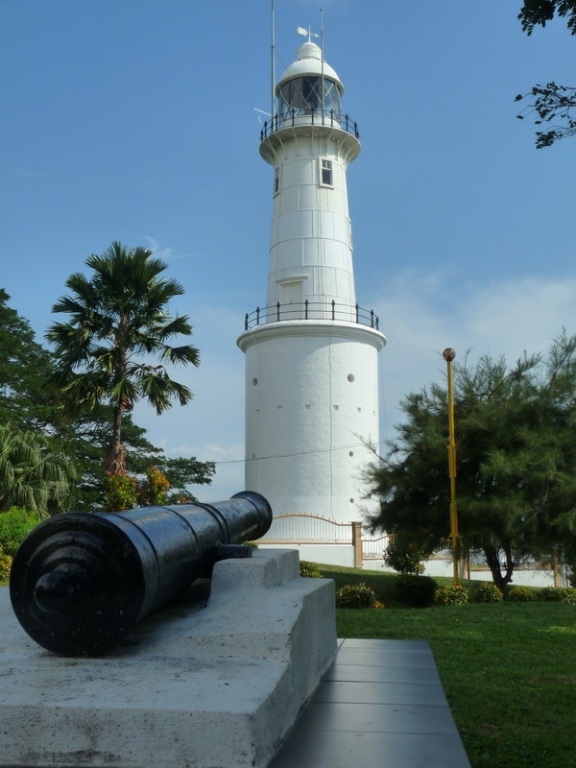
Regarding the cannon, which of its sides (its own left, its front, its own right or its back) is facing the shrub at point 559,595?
front

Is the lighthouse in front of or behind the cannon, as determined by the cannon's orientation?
in front

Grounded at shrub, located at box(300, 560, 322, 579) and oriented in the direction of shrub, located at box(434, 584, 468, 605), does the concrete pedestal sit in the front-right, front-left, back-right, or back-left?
front-right

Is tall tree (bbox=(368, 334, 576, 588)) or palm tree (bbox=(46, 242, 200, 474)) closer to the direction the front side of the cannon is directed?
the tall tree

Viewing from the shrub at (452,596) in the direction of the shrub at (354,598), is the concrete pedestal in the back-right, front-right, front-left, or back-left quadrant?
front-left

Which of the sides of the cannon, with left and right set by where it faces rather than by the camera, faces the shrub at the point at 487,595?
front

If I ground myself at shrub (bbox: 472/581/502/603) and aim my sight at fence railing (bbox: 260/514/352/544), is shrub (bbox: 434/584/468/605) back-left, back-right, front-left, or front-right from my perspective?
front-left

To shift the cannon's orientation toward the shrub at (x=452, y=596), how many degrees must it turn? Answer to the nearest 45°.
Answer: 0° — it already faces it

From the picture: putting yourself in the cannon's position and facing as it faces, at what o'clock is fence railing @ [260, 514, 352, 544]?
The fence railing is roughly at 11 o'clock from the cannon.

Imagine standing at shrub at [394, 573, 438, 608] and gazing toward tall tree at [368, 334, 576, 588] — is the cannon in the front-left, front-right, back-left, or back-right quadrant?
back-right

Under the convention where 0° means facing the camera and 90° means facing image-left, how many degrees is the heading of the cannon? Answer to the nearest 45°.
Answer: approximately 225°

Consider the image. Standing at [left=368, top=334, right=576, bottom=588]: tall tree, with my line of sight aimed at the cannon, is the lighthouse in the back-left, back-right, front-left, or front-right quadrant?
back-right

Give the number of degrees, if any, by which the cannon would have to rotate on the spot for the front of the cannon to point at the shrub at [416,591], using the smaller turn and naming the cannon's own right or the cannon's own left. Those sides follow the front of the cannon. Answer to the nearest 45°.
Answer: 0° — it already faces it
